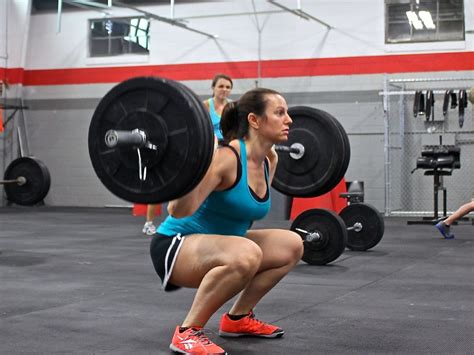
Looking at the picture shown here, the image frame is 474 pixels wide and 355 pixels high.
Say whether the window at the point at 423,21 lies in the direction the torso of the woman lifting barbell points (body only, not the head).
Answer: no

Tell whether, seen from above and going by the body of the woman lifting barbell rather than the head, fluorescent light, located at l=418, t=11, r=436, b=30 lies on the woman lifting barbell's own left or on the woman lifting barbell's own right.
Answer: on the woman lifting barbell's own left

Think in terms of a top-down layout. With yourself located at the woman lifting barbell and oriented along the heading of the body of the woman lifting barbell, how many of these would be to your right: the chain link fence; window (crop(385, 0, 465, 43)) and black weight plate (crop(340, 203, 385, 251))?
0

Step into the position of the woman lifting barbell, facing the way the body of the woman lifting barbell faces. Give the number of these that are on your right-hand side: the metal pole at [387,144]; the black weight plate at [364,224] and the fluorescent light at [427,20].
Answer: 0

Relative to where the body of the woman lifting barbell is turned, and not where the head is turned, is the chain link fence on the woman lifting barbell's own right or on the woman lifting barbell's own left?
on the woman lifting barbell's own left

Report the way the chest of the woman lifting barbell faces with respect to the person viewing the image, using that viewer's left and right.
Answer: facing the viewer and to the right of the viewer

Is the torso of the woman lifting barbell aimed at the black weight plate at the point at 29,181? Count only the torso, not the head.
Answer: no

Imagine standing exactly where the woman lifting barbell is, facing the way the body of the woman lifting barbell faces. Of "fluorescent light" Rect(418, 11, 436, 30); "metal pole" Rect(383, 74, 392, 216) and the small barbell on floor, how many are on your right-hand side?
0

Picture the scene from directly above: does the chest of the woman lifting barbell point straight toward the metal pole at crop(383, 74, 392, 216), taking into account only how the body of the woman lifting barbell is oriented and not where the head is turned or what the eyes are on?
no

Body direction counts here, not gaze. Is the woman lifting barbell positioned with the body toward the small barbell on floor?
no

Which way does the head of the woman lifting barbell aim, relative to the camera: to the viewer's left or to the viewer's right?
to the viewer's right

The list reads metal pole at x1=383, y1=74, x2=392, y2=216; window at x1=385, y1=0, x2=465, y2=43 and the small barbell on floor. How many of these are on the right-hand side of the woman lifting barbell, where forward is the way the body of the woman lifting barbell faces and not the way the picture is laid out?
0
